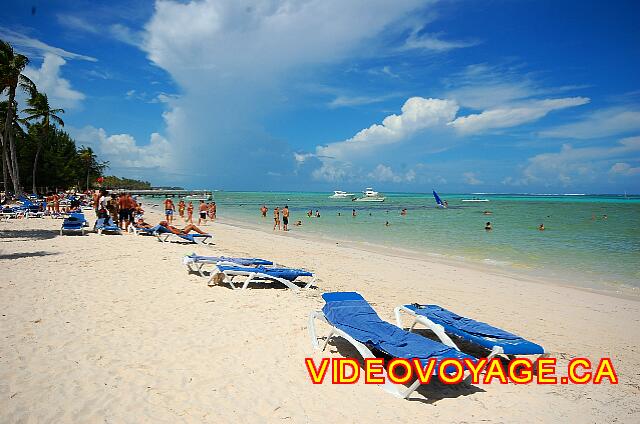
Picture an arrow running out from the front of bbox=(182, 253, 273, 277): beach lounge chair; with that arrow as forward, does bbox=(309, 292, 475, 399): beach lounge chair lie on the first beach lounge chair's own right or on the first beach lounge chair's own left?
on the first beach lounge chair's own right

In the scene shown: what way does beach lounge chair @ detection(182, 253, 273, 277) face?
to the viewer's right

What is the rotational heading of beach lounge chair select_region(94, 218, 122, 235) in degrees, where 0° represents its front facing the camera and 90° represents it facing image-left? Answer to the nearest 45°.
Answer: approximately 270°

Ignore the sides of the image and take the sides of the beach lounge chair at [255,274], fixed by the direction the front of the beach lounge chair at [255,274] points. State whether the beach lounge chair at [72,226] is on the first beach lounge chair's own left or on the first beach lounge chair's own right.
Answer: on the first beach lounge chair's own left

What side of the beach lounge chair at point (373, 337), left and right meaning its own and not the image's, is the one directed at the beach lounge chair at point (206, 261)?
back

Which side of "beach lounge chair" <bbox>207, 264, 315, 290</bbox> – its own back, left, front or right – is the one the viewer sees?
right

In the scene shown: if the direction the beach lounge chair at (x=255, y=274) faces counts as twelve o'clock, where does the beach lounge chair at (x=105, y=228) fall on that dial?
the beach lounge chair at (x=105, y=228) is roughly at 8 o'clock from the beach lounge chair at (x=255, y=274).

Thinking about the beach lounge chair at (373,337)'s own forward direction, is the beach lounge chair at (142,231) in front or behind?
behind

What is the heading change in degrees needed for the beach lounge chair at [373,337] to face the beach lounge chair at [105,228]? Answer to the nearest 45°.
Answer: approximately 180°

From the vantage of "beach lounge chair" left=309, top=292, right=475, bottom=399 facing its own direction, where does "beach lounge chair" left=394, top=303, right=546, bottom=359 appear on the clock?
"beach lounge chair" left=394, top=303, right=546, bottom=359 is roughly at 10 o'clock from "beach lounge chair" left=309, top=292, right=475, bottom=399.

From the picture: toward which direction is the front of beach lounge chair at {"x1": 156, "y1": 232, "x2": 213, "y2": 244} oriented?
to the viewer's right
